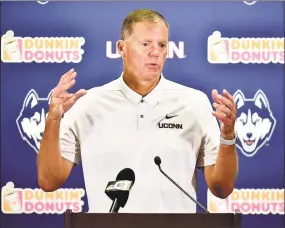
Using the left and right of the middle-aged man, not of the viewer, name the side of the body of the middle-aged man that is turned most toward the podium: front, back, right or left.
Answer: front

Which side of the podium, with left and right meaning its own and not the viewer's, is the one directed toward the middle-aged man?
back

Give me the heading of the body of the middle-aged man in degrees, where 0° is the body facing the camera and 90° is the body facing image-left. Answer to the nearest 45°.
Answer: approximately 0°
